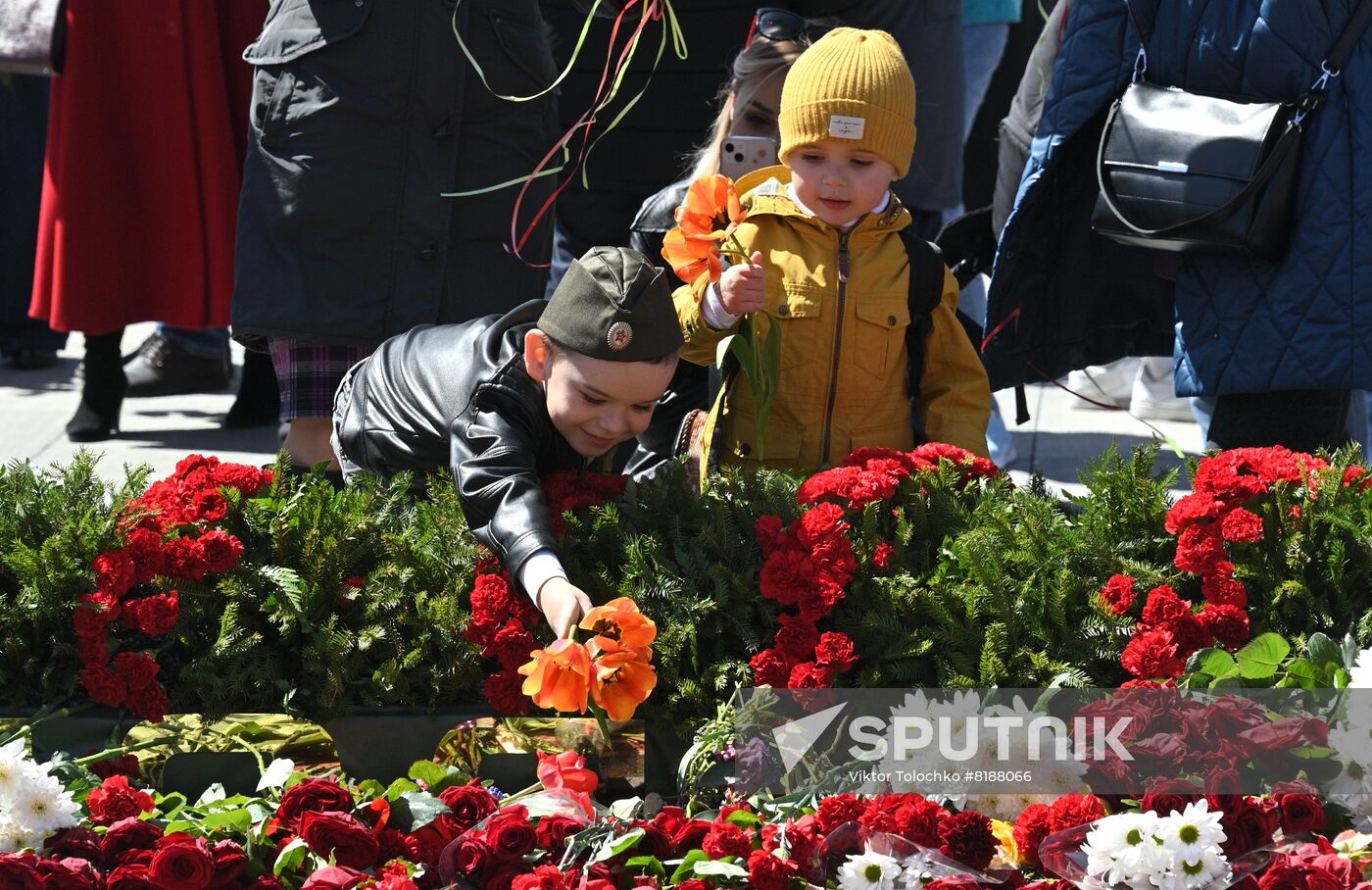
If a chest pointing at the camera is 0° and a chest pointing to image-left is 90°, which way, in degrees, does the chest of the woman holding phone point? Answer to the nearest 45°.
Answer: approximately 0°

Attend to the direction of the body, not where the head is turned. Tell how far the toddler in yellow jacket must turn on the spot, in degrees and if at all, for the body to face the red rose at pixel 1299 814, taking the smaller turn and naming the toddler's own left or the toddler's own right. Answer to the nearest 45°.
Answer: approximately 45° to the toddler's own left

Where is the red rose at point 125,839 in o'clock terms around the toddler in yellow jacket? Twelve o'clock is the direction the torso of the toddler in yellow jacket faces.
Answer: The red rose is roughly at 1 o'clock from the toddler in yellow jacket.

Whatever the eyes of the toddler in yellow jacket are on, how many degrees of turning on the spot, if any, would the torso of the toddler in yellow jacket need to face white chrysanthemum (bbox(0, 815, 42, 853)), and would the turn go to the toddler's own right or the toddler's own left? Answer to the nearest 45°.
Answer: approximately 45° to the toddler's own right

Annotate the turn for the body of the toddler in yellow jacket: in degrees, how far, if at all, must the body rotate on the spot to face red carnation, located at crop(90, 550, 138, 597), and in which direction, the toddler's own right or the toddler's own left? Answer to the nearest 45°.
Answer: approximately 45° to the toddler's own right

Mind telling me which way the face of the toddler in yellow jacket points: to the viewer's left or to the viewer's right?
to the viewer's left

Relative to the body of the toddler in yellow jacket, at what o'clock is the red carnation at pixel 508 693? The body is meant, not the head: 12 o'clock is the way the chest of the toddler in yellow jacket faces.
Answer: The red carnation is roughly at 1 o'clock from the toddler in yellow jacket.

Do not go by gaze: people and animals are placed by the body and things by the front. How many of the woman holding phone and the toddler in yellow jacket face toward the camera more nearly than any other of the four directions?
2
